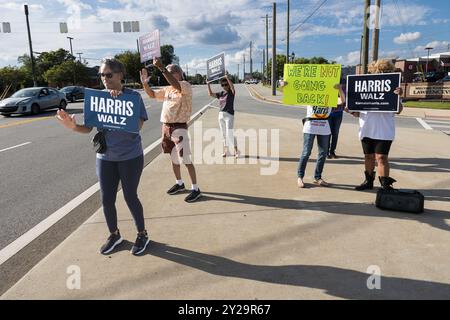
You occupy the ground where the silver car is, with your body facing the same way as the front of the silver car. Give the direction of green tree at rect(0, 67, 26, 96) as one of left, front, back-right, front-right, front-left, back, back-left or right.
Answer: back-right

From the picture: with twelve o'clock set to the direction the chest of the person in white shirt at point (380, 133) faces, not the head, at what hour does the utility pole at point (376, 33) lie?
The utility pole is roughly at 6 o'clock from the person in white shirt.

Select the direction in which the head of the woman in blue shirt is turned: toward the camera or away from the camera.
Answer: toward the camera

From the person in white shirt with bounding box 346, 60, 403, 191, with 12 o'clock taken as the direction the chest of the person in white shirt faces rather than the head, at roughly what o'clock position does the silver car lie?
The silver car is roughly at 4 o'clock from the person in white shirt.

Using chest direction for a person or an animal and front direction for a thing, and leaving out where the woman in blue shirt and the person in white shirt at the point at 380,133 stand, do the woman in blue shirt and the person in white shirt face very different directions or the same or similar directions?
same or similar directions

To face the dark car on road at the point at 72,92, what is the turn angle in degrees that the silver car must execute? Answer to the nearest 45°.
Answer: approximately 135° to its right

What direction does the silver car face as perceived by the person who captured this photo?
facing the viewer and to the left of the viewer

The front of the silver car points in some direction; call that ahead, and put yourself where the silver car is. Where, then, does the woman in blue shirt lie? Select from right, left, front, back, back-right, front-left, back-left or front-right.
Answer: front-left

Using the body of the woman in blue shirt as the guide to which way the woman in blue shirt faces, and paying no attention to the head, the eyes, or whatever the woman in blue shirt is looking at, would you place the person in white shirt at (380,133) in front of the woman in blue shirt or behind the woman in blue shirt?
behind

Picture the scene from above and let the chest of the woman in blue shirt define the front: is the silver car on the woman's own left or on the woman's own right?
on the woman's own right

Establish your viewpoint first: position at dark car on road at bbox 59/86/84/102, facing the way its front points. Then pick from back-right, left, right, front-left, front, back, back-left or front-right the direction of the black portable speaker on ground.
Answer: front-left

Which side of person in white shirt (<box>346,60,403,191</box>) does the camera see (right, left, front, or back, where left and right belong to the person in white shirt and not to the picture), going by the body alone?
front

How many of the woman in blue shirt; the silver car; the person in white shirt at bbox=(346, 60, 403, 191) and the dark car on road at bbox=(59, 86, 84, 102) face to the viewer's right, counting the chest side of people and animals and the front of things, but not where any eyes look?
0

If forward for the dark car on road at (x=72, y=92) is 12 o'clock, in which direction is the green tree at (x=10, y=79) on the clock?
The green tree is roughly at 4 o'clock from the dark car on road.
